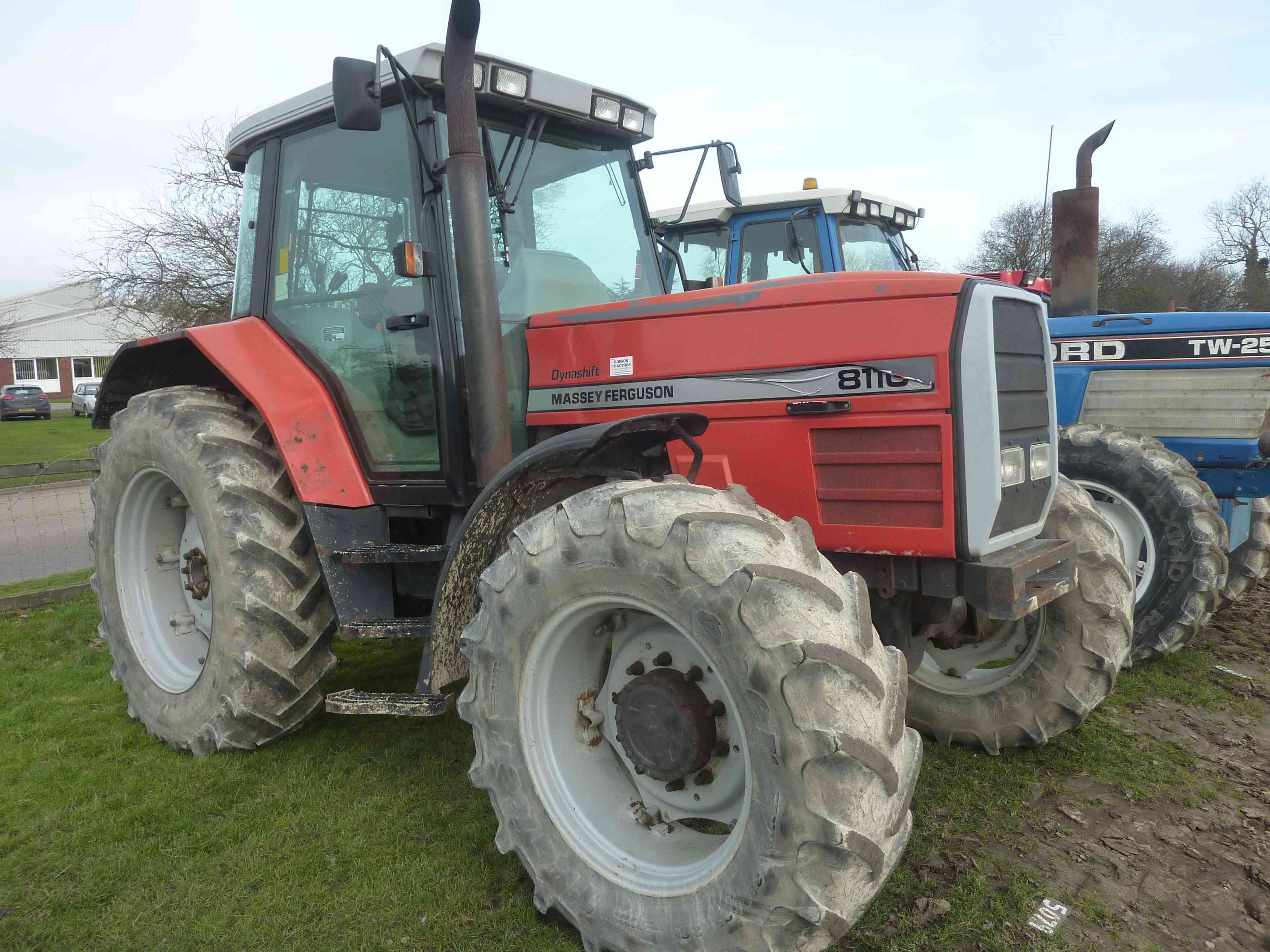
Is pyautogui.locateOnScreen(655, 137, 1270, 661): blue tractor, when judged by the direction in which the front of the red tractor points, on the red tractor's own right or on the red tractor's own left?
on the red tractor's own left

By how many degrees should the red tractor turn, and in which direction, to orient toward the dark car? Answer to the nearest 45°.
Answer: approximately 180°

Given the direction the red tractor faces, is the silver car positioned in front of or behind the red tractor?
behind

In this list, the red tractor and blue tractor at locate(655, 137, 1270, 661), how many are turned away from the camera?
0

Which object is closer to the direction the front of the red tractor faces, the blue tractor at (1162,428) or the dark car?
the blue tractor

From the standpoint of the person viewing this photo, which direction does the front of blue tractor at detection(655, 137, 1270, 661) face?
facing the viewer and to the right of the viewer

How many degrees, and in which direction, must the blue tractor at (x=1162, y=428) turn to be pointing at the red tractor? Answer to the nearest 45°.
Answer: approximately 90° to its right

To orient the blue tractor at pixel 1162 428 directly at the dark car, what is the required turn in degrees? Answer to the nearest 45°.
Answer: approximately 180°
